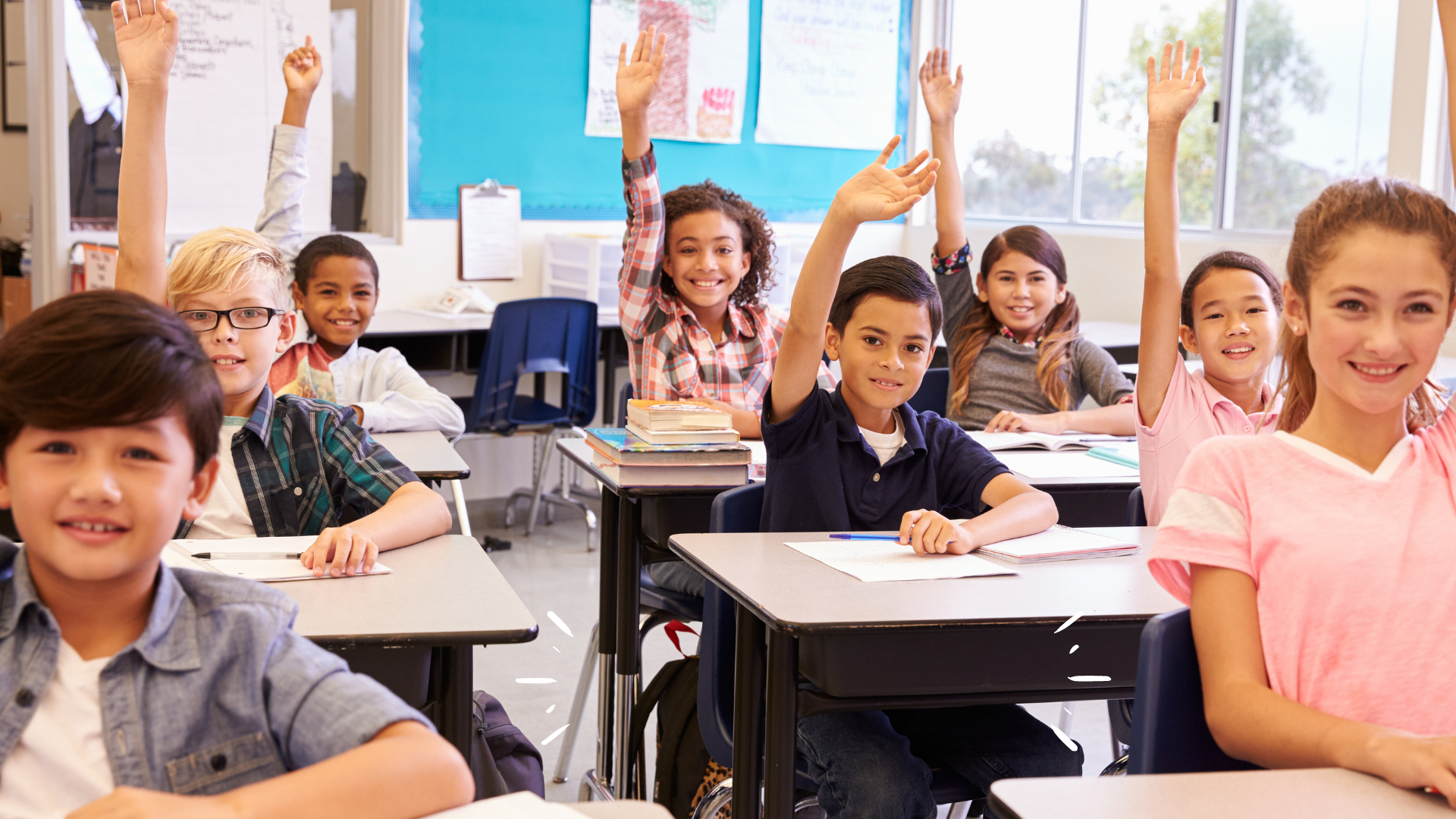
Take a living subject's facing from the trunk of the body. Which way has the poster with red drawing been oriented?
toward the camera

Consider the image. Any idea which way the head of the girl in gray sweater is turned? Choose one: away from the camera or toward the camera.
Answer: toward the camera

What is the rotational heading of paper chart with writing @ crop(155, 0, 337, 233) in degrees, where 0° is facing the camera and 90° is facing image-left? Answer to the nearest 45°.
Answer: approximately 0°

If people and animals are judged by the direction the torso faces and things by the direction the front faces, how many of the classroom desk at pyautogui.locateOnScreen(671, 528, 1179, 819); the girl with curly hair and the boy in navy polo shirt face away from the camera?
1

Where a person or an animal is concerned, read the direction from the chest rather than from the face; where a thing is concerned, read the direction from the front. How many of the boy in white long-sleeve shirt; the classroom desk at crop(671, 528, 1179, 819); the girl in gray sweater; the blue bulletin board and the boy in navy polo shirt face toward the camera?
4

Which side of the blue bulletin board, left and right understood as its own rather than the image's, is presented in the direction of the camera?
front

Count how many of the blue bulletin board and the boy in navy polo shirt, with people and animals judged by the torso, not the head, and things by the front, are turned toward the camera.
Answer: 2

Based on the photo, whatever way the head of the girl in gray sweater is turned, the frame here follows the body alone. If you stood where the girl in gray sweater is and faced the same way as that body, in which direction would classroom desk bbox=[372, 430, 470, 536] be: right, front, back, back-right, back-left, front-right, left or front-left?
front-right

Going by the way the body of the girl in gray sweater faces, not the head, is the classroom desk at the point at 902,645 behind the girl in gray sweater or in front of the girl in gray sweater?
in front

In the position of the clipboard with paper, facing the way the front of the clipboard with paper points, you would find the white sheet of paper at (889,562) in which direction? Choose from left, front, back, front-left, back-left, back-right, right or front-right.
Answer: front

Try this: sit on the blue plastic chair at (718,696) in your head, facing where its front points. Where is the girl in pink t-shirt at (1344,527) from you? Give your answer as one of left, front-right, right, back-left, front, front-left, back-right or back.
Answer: front

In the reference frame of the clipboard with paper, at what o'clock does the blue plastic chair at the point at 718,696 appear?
The blue plastic chair is roughly at 12 o'clock from the clipboard with paper.

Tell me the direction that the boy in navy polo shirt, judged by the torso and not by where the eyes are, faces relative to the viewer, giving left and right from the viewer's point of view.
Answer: facing the viewer

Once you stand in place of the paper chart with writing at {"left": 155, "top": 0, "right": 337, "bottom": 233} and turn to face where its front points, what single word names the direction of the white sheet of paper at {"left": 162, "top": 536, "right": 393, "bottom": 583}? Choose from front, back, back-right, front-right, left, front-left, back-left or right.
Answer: front

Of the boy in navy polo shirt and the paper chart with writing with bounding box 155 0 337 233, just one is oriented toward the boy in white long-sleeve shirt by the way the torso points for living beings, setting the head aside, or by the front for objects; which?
the paper chart with writing
